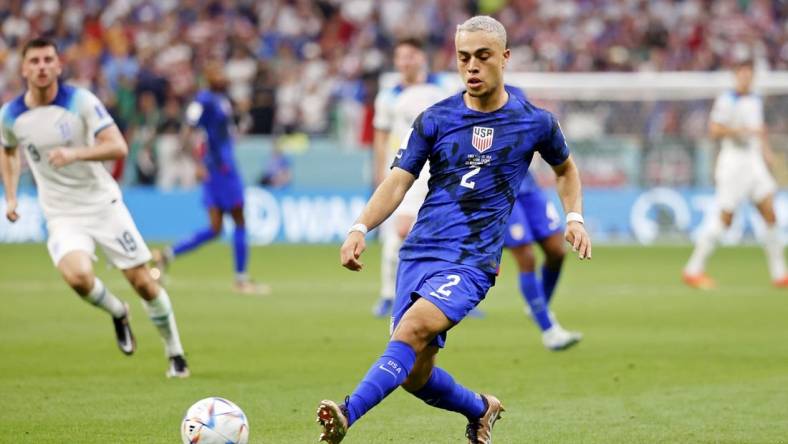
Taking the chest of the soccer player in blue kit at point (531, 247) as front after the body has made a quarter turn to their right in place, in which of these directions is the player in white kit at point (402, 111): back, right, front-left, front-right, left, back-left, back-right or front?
right

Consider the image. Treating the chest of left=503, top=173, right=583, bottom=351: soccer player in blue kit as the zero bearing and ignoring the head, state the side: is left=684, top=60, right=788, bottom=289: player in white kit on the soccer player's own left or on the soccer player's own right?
on the soccer player's own left

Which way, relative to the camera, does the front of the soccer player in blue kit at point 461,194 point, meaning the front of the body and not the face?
toward the camera

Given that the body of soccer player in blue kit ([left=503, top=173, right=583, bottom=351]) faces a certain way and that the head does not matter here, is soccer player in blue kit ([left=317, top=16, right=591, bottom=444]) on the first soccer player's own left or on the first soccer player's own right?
on the first soccer player's own right

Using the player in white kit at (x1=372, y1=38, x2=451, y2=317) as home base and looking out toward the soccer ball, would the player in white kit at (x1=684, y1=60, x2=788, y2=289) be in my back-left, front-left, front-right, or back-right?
back-left

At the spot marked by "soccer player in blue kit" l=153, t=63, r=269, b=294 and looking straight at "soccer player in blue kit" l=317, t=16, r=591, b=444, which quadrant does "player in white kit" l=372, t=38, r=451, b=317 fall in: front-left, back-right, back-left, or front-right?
front-left

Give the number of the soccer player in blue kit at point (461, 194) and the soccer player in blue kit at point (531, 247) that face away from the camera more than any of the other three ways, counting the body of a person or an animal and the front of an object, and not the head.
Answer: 0

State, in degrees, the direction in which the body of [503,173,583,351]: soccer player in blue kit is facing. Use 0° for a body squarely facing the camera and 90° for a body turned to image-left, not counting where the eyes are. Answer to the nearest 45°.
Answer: approximately 315°

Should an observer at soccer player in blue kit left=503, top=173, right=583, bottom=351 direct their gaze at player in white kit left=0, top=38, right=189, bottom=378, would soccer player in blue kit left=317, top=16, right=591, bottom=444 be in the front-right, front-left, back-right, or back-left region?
front-left

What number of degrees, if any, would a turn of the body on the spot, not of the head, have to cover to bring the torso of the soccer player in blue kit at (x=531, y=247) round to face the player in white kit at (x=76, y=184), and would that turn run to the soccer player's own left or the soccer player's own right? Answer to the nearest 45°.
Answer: approximately 90° to the soccer player's own right

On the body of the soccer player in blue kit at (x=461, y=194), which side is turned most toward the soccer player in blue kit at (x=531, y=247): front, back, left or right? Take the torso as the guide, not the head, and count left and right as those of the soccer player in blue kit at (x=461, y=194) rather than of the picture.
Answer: back

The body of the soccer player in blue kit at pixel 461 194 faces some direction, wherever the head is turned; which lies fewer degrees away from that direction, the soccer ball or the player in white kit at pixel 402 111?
the soccer ball

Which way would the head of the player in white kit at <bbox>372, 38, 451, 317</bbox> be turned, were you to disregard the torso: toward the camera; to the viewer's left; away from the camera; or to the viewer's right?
toward the camera
